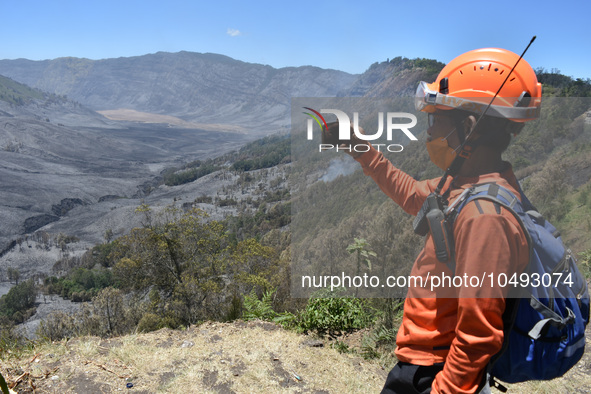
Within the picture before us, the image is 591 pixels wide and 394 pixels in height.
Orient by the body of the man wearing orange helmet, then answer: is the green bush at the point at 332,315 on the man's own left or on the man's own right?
on the man's own right

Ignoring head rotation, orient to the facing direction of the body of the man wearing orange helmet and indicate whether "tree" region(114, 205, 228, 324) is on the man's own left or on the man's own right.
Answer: on the man's own right

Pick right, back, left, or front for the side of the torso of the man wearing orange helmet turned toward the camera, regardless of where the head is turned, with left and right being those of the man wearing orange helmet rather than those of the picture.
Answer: left

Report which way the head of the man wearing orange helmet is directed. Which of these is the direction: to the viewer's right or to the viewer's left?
to the viewer's left
